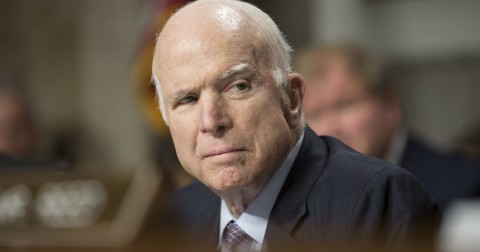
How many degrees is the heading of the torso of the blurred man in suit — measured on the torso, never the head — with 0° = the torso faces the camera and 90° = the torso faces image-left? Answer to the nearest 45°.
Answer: approximately 45°

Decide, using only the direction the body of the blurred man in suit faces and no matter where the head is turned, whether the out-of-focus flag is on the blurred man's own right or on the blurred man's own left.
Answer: on the blurred man's own right

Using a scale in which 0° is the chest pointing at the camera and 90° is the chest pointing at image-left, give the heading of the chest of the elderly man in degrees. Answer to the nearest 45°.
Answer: approximately 45°

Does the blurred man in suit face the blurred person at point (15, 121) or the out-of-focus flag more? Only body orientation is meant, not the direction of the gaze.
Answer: the blurred person

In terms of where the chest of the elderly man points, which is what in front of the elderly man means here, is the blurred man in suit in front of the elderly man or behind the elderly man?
behind

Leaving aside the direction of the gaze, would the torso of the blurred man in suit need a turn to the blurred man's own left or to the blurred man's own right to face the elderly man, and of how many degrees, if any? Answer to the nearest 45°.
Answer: approximately 45° to the blurred man's own left

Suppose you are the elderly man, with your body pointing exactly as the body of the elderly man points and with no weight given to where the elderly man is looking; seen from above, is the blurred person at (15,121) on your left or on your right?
on your right

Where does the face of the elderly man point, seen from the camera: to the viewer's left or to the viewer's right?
to the viewer's left
